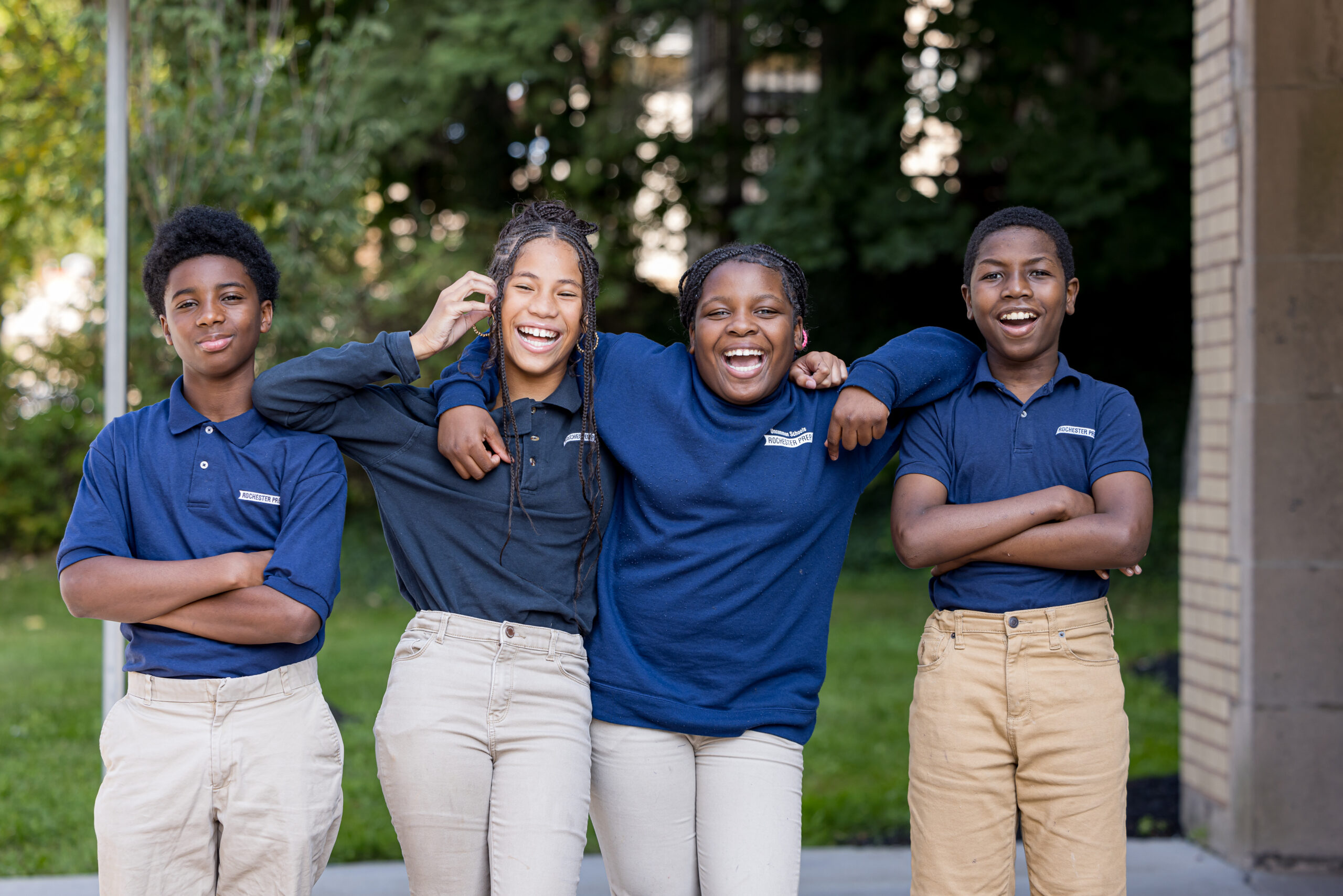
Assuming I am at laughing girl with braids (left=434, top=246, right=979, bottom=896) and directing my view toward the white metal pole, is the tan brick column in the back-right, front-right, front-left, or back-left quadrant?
back-right

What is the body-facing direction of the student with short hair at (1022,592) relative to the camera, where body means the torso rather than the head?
toward the camera

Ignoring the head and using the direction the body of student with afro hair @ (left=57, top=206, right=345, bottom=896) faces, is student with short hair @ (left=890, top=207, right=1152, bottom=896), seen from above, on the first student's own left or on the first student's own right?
on the first student's own left

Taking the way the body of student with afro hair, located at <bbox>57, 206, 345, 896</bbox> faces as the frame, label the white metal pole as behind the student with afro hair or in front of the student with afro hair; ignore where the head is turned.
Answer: behind

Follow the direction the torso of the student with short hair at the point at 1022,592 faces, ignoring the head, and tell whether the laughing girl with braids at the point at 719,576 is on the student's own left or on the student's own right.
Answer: on the student's own right

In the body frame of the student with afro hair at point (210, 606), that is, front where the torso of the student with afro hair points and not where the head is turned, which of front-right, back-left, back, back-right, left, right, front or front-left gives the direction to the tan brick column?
left

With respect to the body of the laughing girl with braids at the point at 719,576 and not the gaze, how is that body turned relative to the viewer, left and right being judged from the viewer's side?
facing the viewer

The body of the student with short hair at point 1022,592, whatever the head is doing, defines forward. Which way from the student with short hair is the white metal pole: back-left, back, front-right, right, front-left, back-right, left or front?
right

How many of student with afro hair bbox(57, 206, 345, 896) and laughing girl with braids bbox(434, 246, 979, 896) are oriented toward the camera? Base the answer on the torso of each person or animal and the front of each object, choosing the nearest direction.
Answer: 2

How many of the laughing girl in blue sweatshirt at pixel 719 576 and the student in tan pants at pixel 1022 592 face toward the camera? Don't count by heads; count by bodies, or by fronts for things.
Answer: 2

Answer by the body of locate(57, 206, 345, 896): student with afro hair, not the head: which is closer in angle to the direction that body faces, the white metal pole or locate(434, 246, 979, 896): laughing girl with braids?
the laughing girl with braids

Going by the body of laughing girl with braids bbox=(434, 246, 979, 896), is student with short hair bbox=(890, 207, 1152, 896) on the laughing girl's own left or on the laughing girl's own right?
on the laughing girl's own left

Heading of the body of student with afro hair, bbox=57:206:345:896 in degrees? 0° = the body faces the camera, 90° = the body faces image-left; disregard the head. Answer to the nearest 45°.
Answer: approximately 0°
